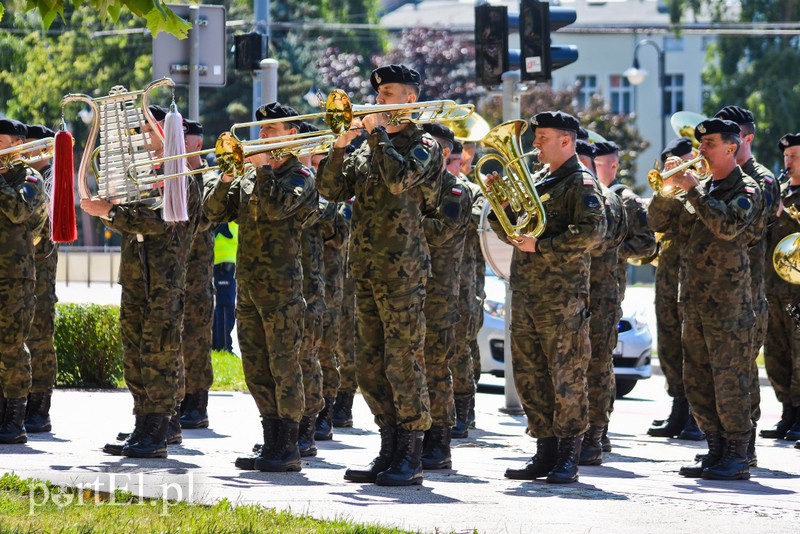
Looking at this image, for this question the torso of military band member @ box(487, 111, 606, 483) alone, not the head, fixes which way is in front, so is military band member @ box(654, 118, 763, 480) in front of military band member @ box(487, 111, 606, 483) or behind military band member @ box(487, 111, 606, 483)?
behind

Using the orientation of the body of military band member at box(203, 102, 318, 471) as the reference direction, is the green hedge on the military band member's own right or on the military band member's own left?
on the military band member's own right

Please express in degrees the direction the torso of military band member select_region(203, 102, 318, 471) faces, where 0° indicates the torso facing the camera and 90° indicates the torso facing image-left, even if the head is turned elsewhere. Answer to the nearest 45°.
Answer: approximately 45°

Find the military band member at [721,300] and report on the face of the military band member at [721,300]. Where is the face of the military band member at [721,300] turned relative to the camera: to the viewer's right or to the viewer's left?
to the viewer's left
